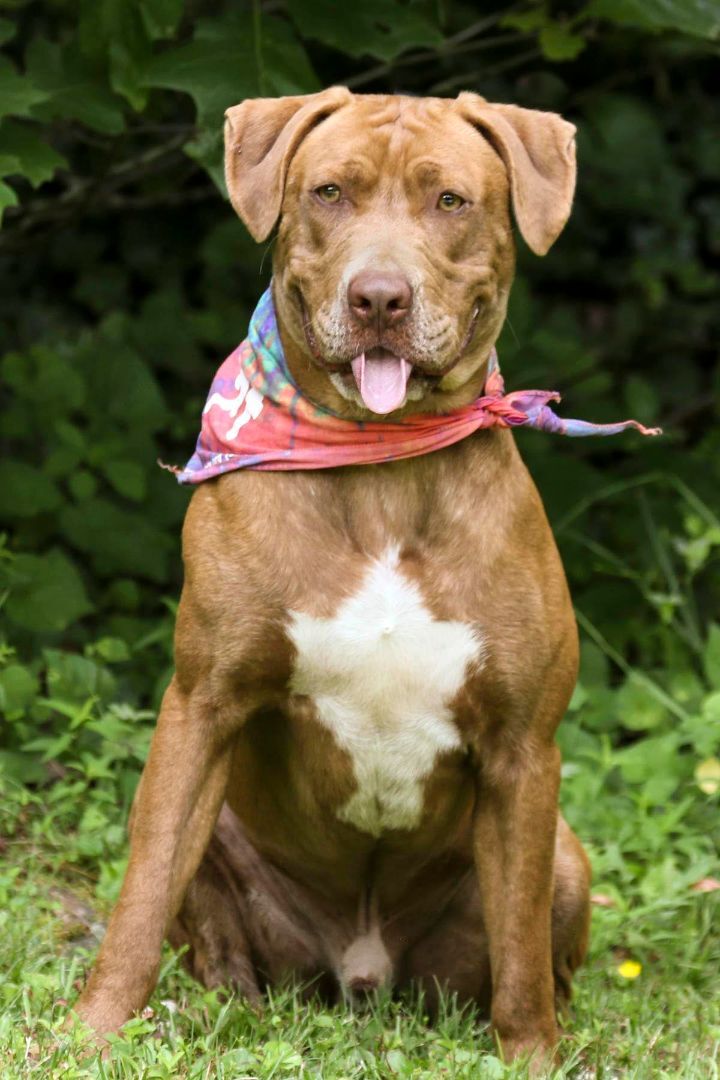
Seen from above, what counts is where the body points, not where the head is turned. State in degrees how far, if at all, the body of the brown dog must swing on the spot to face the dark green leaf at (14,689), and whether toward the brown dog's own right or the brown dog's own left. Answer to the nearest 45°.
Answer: approximately 135° to the brown dog's own right

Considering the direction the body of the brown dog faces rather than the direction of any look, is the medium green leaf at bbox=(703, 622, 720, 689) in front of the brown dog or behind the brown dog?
behind

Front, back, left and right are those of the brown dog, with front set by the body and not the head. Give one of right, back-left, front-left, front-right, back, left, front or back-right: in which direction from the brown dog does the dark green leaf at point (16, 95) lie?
back-right

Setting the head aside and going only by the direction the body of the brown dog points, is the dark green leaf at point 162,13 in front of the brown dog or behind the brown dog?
behind

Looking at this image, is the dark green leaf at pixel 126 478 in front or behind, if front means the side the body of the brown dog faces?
behind

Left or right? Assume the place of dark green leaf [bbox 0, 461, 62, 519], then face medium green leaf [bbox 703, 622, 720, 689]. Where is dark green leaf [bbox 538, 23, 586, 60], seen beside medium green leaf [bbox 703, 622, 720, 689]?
left

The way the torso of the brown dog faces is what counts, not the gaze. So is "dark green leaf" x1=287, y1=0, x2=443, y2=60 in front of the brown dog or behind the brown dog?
behind

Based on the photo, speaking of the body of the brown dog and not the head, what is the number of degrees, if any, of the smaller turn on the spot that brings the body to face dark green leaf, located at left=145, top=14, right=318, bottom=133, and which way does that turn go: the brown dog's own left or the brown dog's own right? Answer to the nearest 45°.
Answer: approximately 180°

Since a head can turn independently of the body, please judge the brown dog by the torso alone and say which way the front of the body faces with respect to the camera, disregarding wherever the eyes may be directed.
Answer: toward the camera

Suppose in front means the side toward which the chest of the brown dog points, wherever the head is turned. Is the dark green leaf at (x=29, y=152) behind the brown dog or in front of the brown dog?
behind
